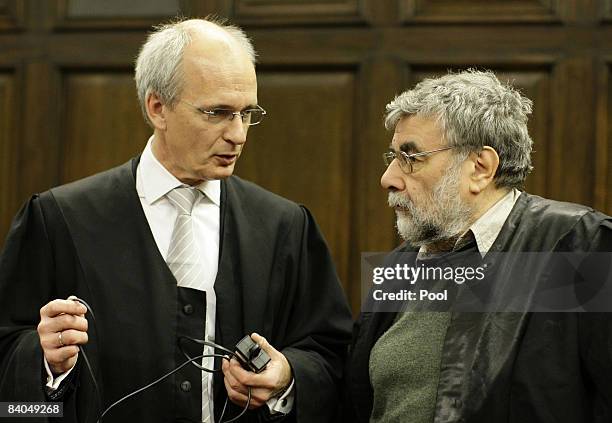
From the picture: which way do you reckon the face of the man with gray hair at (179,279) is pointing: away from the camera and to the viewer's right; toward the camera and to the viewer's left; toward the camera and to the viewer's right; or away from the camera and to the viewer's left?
toward the camera and to the viewer's right

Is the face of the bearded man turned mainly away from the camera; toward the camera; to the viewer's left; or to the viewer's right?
to the viewer's left

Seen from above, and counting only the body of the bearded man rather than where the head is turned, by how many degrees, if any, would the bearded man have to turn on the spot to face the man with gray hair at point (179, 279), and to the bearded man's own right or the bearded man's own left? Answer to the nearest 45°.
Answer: approximately 45° to the bearded man's own right

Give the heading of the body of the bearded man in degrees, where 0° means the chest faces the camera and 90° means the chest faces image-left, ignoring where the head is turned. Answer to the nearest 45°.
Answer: approximately 45°
